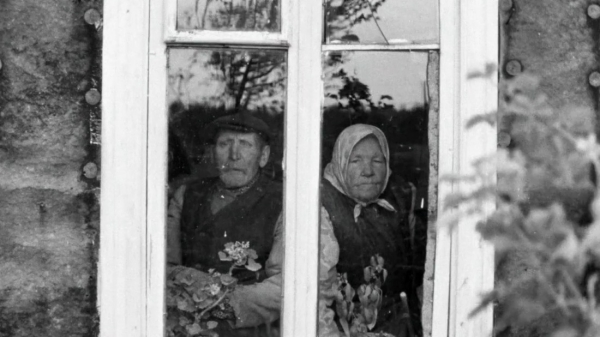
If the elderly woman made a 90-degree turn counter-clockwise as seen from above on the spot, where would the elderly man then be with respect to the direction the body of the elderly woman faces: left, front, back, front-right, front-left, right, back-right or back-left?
back

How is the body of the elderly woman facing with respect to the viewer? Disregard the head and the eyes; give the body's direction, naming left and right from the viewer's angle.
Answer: facing the viewer
